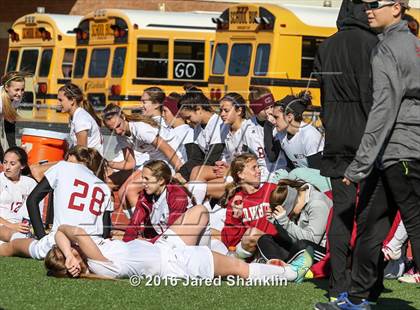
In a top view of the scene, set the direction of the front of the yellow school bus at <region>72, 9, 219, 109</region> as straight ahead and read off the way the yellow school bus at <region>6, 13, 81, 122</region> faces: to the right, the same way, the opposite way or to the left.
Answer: the same way

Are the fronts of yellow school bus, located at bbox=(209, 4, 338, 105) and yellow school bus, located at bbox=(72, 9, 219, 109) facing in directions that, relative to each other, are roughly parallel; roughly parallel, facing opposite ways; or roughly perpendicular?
roughly parallel

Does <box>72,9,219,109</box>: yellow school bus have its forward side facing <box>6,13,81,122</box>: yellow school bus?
no

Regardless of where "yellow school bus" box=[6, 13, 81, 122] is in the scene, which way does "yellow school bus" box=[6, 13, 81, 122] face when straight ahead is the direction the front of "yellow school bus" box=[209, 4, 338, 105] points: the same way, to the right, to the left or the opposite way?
the same way

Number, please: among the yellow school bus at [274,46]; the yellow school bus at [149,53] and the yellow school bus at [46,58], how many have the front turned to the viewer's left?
0

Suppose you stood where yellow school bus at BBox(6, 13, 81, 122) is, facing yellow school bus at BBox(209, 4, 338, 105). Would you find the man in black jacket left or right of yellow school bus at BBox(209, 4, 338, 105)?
right
